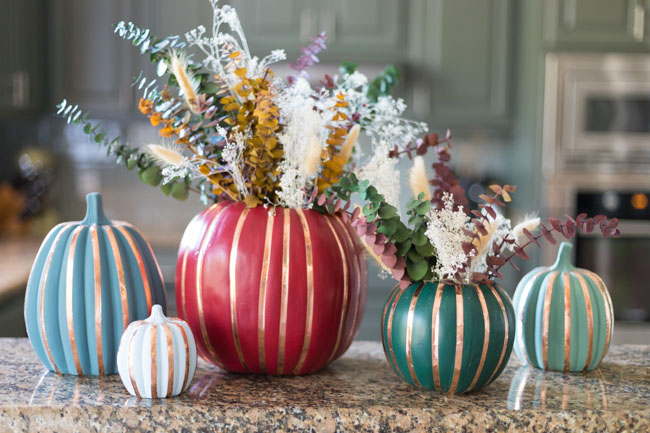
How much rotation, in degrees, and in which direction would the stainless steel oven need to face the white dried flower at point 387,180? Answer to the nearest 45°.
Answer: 0° — it already faces it

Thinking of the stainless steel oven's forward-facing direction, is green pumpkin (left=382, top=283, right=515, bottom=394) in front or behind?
in front

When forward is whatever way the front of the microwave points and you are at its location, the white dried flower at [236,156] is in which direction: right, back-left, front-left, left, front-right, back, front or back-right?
front

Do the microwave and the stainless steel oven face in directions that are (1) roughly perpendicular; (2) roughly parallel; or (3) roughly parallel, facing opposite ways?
roughly parallel

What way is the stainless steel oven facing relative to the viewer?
toward the camera

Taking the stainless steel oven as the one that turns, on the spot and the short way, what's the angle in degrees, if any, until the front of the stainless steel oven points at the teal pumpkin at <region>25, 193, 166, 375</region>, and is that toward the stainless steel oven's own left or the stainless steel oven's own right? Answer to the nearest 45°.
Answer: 0° — it already faces it

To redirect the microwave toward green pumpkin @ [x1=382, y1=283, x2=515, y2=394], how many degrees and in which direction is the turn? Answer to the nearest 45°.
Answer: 0° — it already faces it

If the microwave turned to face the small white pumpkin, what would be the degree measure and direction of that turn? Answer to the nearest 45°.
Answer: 0° — it already faces it

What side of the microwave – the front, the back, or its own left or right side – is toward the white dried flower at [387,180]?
front

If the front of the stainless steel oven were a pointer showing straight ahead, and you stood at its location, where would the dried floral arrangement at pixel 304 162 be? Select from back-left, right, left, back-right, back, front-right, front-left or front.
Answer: front

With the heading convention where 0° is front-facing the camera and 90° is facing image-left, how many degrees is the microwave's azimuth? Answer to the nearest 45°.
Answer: approximately 0°

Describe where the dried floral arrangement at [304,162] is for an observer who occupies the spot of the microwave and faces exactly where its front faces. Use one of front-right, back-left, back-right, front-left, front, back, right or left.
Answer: front

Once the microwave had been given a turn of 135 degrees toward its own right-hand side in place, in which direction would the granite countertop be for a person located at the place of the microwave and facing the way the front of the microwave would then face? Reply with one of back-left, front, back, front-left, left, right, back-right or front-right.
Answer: back-left
